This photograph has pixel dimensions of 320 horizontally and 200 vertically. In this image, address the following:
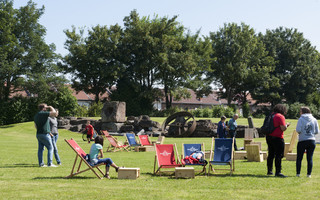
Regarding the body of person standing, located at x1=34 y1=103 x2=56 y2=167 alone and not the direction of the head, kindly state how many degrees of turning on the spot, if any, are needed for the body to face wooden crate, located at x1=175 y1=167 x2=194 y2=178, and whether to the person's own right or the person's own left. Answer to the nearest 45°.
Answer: approximately 90° to the person's own right

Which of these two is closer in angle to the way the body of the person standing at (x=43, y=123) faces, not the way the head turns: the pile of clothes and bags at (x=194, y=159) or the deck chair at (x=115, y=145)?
the deck chair

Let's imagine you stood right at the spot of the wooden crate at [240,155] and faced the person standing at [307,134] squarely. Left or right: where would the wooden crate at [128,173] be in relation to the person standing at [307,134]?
right

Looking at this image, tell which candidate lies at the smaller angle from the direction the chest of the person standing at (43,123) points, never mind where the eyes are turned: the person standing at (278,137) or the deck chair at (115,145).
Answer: the deck chair
